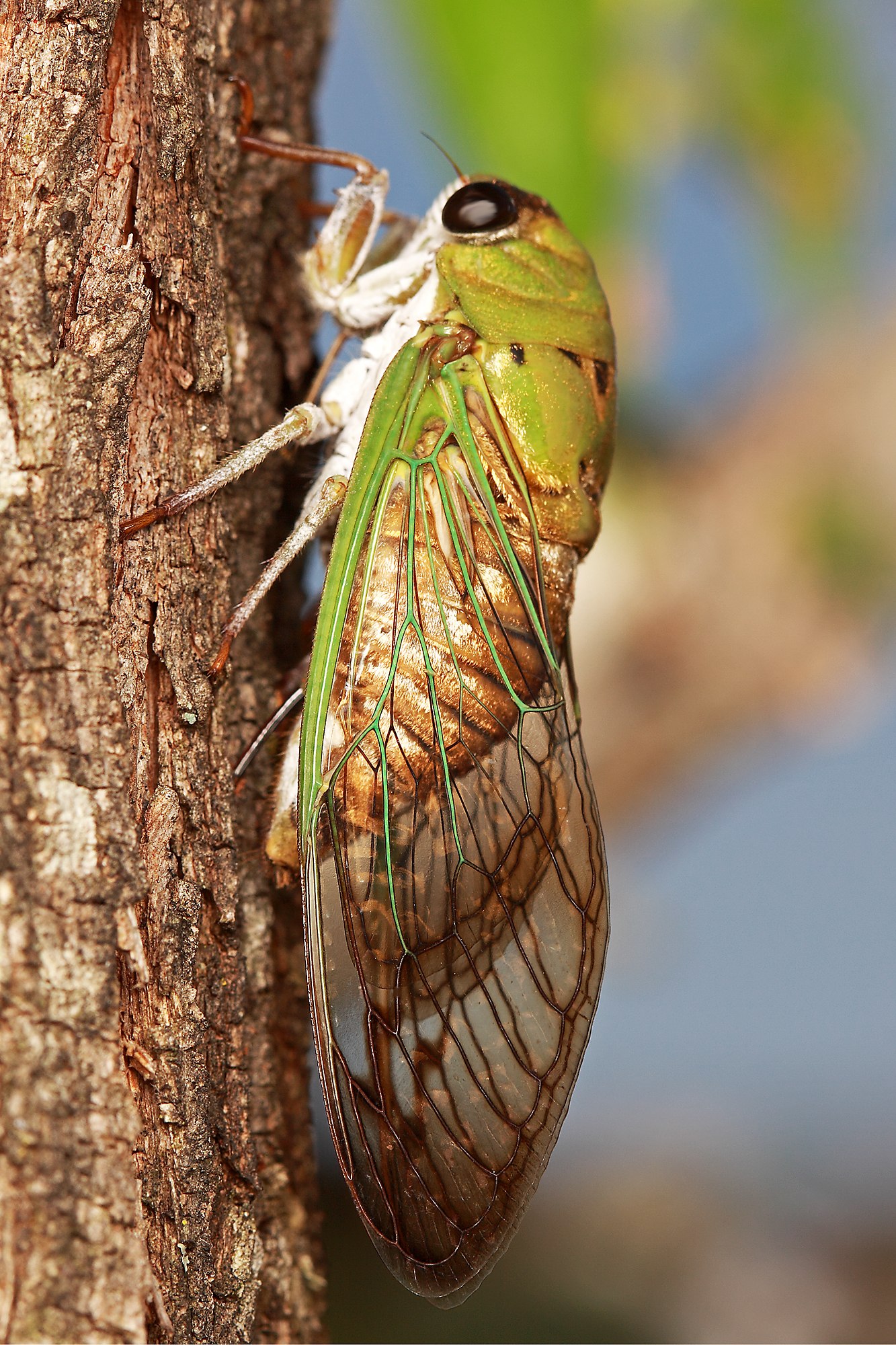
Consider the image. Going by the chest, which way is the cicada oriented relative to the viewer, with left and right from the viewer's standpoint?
facing to the left of the viewer
